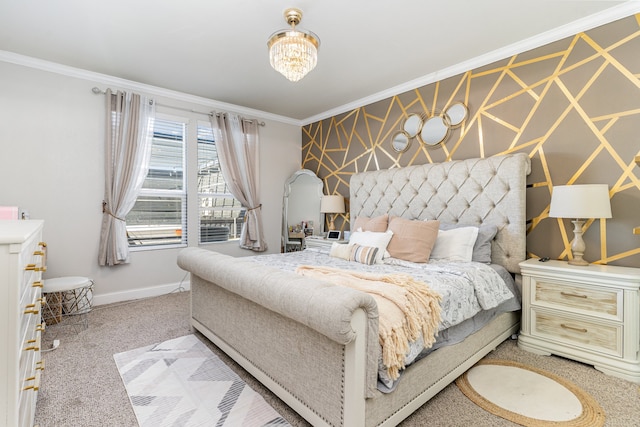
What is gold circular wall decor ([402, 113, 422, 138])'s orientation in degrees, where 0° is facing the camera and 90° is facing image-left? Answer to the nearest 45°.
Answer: approximately 45°

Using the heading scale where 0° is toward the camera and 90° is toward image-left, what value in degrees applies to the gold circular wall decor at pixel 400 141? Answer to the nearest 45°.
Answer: approximately 45°

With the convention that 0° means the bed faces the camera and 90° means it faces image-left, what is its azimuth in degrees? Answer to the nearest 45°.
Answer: approximately 45°

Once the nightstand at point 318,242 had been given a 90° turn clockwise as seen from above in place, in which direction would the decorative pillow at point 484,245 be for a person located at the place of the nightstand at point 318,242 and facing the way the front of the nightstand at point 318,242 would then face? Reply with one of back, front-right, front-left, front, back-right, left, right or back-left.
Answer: back

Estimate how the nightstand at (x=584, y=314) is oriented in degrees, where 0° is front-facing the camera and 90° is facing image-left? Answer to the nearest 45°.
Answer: approximately 45°

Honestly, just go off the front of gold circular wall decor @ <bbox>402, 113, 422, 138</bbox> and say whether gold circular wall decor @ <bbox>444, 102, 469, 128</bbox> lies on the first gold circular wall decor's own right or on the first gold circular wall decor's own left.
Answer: on the first gold circular wall decor's own left

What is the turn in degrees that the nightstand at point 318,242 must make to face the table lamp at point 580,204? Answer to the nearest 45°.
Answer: approximately 90° to its left

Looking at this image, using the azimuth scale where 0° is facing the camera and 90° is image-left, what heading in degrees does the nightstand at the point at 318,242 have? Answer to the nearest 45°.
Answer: approximately 45°
